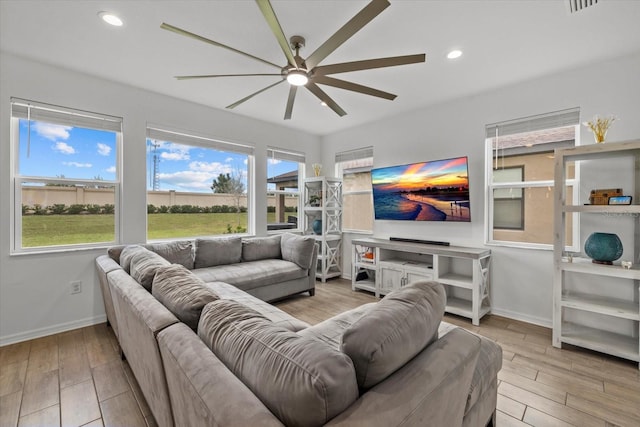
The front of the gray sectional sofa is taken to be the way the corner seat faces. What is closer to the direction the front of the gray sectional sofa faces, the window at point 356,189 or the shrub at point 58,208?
the window

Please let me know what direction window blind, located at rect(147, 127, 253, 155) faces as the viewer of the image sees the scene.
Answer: facing the viewer and to the right of the viewer

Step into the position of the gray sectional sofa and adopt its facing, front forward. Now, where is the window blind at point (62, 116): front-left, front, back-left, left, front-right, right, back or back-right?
left

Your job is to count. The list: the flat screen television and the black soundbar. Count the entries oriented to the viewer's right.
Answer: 0

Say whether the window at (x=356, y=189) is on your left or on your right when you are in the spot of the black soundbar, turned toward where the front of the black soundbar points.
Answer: on your right

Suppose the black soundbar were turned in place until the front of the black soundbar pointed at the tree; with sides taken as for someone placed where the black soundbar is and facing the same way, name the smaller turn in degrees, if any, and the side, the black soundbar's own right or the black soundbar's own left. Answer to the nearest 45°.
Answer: approximately 45° to the black soundbar's own right

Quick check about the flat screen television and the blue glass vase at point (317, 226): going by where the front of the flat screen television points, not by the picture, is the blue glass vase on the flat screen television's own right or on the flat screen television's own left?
on the flat screen television's own right

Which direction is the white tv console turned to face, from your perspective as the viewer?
facing the viewer and to the left of the viewer

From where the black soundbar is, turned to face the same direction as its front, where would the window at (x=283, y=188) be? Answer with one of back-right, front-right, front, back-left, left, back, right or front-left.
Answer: front-right

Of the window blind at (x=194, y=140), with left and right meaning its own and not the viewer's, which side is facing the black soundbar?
front

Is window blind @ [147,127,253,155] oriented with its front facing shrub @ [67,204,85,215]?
no

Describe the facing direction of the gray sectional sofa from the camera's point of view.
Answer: facing away from the viewer and to the right of the viewer

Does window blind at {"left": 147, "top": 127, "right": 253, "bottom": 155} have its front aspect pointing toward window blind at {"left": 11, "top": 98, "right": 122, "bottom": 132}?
no

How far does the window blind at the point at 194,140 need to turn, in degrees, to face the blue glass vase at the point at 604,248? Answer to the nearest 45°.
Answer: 0° — it already faces it

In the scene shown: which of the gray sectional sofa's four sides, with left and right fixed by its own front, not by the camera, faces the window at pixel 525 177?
front

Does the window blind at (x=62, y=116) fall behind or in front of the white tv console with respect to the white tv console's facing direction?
in front

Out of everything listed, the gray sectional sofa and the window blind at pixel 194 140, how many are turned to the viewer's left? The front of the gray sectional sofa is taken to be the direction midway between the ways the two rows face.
0

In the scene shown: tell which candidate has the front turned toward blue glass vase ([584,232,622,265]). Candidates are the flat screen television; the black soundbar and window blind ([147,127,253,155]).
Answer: the window blind
